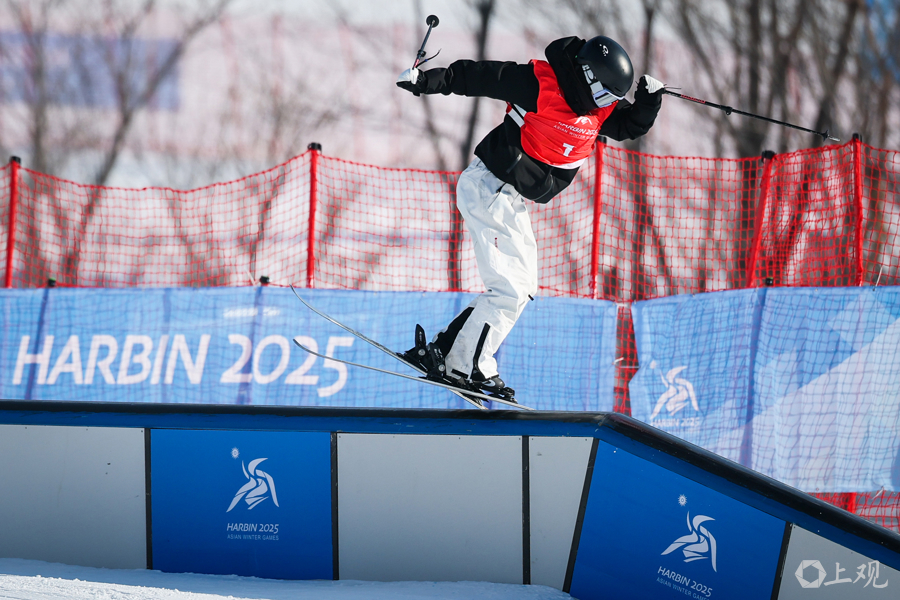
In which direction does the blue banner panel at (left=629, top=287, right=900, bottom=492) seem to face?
toward the camera

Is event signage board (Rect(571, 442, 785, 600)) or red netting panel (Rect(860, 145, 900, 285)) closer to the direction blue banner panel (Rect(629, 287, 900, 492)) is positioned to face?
the event signage board

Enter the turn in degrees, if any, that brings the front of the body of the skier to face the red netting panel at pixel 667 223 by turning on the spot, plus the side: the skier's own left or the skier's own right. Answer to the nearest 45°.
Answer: approximately 135° to the skier's own left

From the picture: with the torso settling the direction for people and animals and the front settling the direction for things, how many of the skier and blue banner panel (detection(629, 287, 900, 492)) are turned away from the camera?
0

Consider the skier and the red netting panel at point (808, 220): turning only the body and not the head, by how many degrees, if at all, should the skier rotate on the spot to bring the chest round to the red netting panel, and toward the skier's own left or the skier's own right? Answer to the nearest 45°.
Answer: approximately 90° to the skier's own left

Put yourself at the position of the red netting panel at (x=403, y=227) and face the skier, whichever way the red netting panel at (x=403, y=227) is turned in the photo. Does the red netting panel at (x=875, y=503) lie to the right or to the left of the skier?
left

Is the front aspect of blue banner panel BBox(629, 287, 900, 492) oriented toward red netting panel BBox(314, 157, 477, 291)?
no

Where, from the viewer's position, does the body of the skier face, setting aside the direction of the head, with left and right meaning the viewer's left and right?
facing the viewer and to the right of the viewer

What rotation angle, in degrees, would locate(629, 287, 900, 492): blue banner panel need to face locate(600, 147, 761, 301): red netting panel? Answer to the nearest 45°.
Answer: approximately 180°

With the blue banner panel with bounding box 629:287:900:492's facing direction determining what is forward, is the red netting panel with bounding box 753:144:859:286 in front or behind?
behind

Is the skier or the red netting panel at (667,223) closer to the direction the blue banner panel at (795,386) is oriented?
the skier
